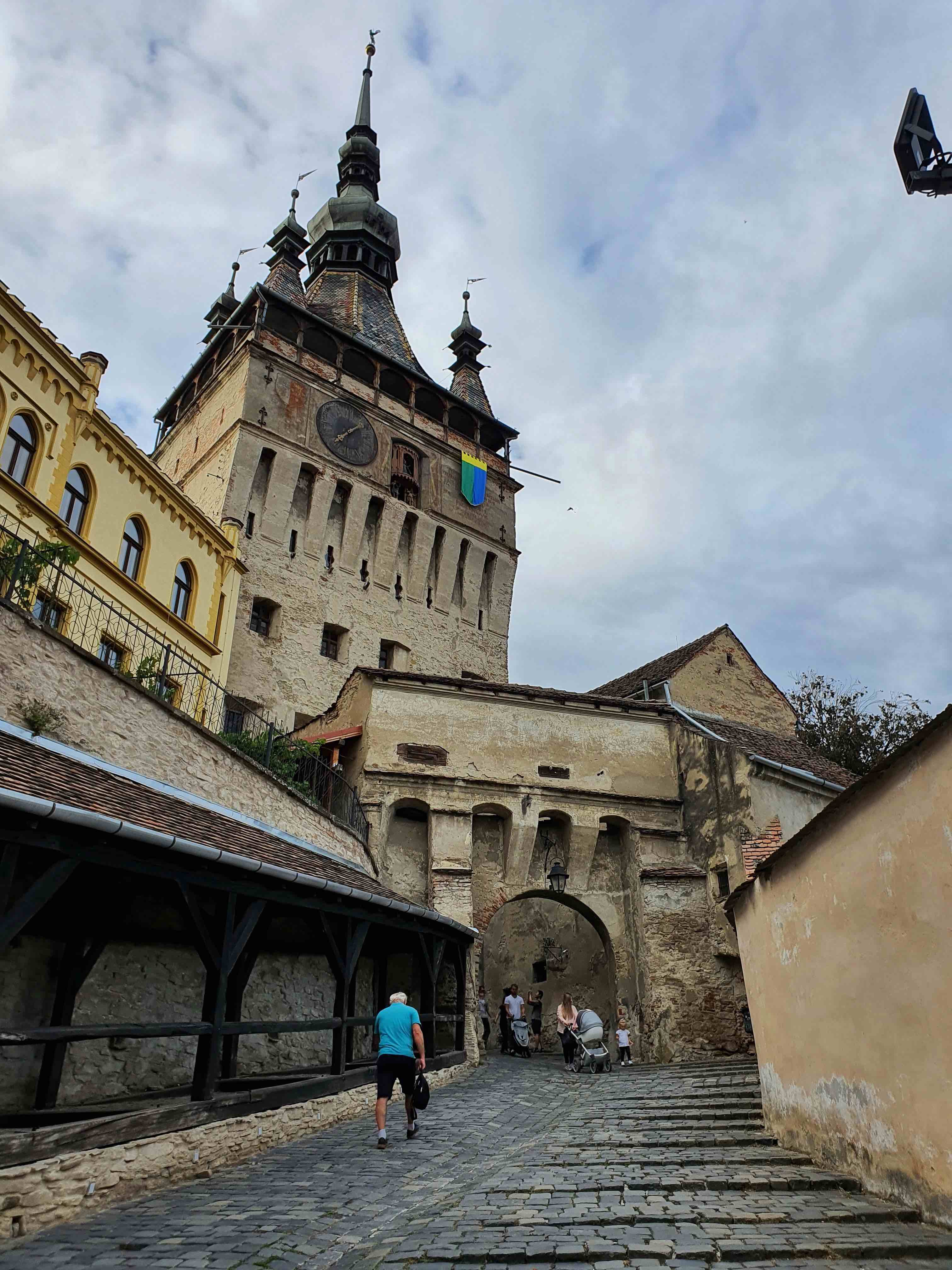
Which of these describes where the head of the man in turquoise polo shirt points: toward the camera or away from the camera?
away from the camera

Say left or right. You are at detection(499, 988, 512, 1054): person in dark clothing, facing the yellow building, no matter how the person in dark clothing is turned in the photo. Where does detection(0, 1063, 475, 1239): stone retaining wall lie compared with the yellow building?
left

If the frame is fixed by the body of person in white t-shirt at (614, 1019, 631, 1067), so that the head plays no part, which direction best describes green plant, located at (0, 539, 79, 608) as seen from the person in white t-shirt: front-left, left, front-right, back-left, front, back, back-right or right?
front-right

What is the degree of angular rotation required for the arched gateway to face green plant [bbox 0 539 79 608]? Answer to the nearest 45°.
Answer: approximately 45° to its right

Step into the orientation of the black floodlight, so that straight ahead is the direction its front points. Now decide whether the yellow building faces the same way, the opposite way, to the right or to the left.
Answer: the opposite way

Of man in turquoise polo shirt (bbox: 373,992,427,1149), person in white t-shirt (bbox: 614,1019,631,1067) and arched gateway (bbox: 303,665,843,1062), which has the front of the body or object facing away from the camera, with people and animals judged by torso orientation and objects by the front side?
the man in turquoise polo shirt

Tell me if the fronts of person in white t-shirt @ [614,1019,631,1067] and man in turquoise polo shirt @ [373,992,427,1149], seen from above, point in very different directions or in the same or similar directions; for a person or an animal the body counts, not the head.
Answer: very different directions

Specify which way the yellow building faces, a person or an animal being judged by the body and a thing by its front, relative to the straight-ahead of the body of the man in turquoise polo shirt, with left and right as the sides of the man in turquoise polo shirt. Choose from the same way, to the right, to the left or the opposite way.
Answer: to the right

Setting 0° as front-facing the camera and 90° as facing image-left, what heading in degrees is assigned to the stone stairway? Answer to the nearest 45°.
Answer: approximately 0°

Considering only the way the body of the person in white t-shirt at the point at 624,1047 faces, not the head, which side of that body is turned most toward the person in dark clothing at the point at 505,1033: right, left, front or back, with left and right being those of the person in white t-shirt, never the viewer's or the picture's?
right

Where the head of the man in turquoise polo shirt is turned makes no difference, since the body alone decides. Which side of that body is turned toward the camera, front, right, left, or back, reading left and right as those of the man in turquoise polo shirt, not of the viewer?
back
